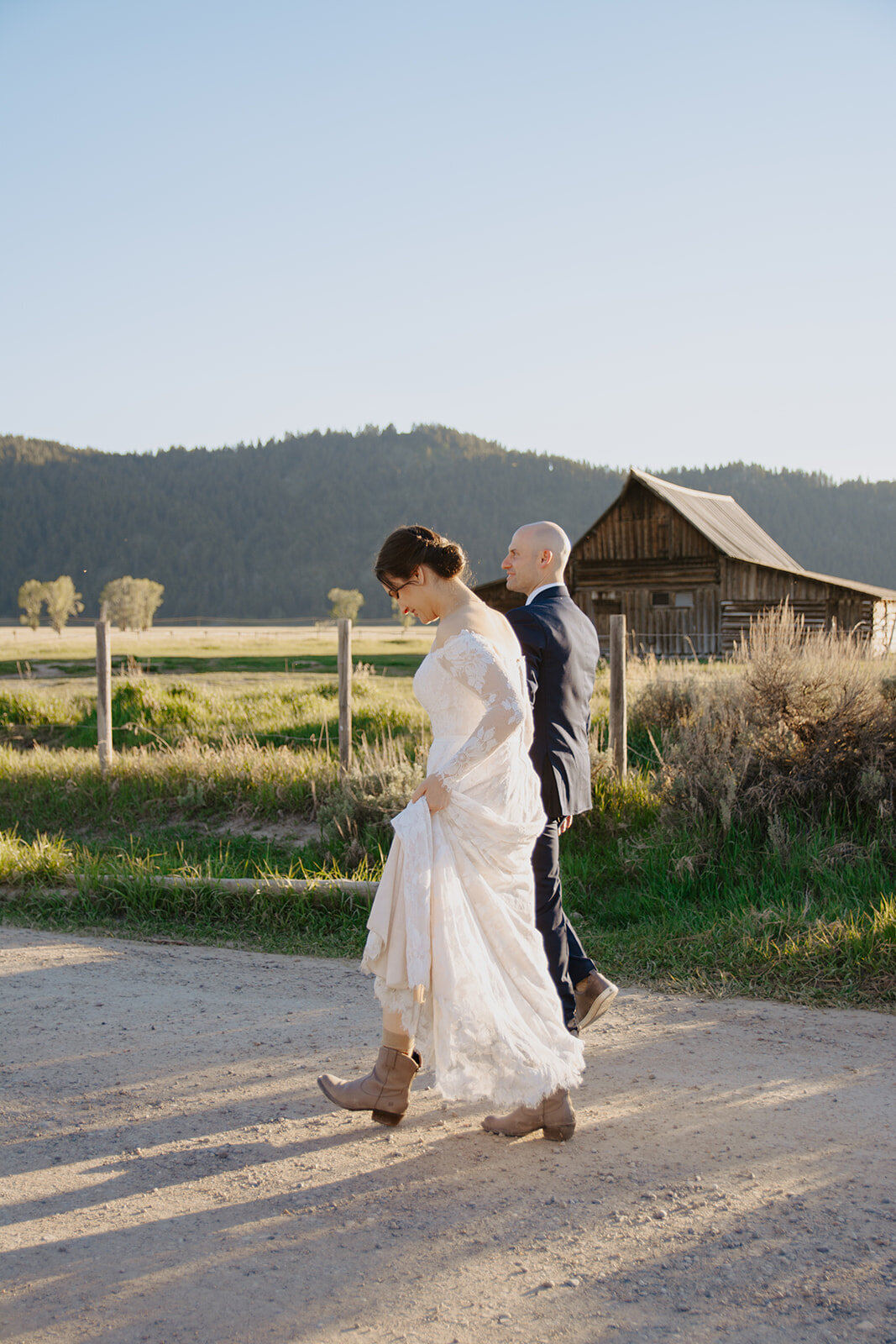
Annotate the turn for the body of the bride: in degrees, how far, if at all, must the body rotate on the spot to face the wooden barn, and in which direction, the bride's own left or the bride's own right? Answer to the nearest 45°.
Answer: approximately 90° to the bride's own right

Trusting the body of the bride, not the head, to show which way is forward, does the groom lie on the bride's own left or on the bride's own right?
on the bride's own right

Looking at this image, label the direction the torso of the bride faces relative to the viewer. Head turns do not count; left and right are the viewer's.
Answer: facing to the left of the viewer

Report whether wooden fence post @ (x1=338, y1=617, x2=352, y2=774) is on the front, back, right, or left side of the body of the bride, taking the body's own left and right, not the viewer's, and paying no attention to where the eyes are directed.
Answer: right

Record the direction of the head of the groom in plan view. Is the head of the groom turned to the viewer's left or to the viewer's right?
to the viewer's left

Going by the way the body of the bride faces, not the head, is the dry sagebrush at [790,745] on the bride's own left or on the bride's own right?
on the bride's own right

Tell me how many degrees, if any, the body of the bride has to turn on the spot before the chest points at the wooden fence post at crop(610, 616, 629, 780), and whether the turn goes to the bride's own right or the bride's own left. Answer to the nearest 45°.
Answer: approximately 90° to the bride's own right

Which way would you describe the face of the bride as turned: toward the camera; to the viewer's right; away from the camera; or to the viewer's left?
to the viewer's left
